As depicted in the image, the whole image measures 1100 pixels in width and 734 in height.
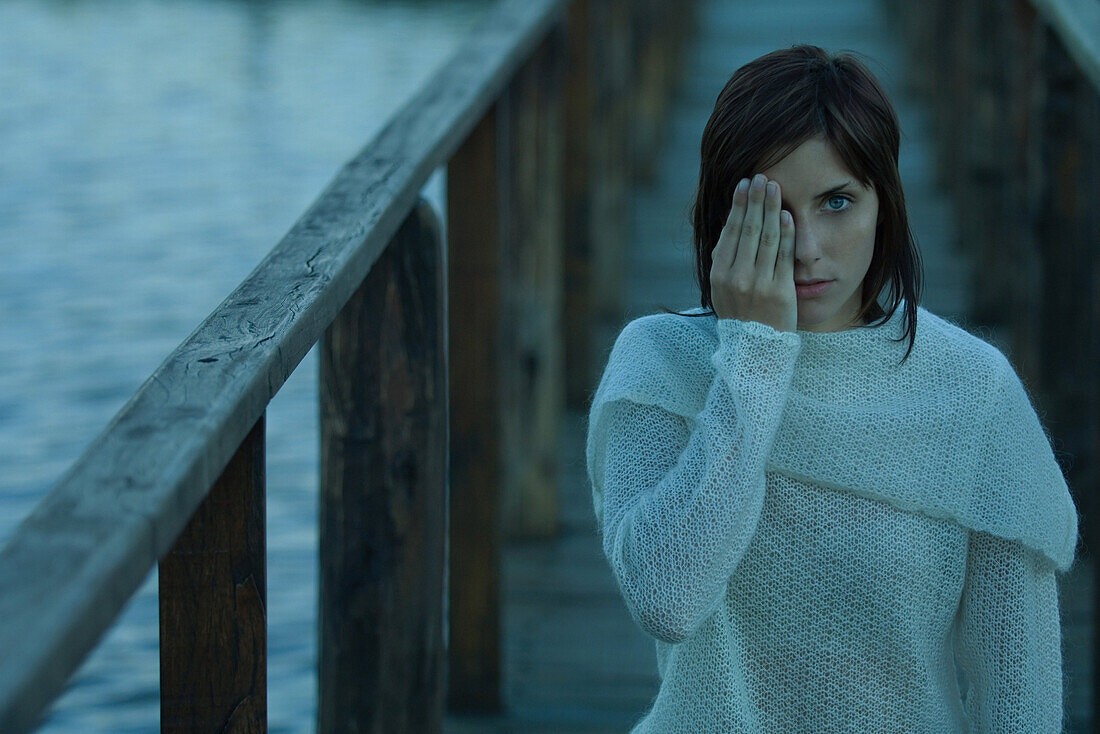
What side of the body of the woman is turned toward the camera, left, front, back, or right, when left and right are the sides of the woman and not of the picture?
front

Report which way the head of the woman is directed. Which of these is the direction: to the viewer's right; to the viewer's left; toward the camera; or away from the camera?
toward the camera

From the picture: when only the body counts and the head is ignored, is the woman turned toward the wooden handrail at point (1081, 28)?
no

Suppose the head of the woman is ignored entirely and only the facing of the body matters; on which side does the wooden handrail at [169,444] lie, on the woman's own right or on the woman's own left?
on the woman's own right
